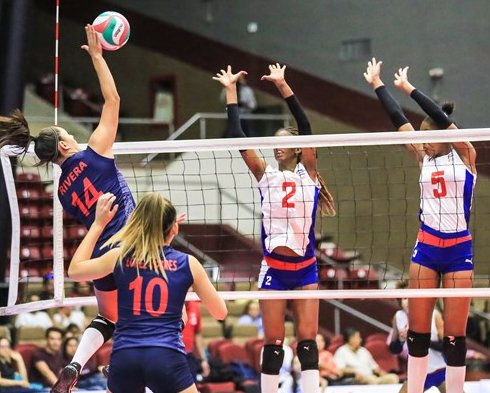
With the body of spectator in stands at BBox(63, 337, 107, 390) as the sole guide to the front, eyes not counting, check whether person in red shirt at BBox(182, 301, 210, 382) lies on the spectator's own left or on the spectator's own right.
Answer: on the spectator's own left

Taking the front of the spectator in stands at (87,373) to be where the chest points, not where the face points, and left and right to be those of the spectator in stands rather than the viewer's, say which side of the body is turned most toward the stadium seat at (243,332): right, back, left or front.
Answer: left

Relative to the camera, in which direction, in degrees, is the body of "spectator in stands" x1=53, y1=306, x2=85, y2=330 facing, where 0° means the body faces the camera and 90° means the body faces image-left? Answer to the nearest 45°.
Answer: approximately 0°

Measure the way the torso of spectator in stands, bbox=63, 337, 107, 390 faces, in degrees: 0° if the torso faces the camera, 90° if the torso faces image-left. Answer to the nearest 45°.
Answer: approximately 315°
